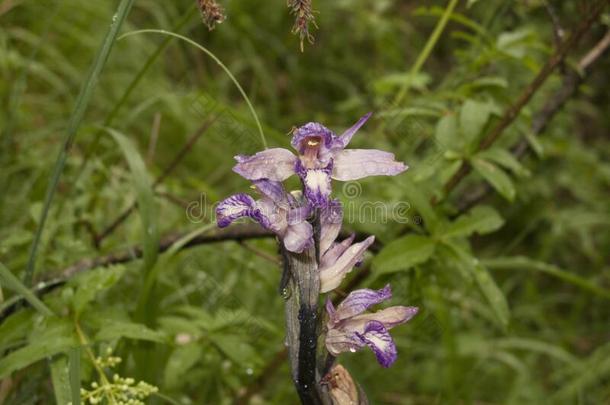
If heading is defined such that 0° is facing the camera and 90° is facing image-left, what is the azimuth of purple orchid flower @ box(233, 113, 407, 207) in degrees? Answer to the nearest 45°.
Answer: approximately 0°

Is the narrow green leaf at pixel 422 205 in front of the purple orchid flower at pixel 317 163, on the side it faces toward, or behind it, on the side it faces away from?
behind

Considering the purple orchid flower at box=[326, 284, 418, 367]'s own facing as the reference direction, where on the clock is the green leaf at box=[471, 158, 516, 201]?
The green leaf is roughly at 10 o'clock from the purple orchid flower.

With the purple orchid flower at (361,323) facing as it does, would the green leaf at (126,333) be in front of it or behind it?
behind

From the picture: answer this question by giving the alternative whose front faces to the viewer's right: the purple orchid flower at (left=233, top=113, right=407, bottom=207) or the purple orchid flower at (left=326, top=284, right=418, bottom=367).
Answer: the purple orchid flower at (left=326, top=284, right=418, bottom=367)

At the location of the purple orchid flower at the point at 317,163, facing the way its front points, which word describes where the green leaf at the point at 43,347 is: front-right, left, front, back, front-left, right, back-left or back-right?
back-right

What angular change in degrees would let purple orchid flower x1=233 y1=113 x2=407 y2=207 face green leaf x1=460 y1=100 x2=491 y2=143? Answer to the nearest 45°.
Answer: approximately 135° to its left

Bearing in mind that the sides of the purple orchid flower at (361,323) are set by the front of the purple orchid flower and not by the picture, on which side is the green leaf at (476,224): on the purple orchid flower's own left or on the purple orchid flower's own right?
on the purple orchid flower's own left

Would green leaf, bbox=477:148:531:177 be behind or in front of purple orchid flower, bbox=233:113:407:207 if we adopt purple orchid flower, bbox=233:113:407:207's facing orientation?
behind

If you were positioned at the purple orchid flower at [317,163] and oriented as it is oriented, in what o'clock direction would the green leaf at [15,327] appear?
The green leaf is roughly at 4 o'clock from the purple orchid flower.
